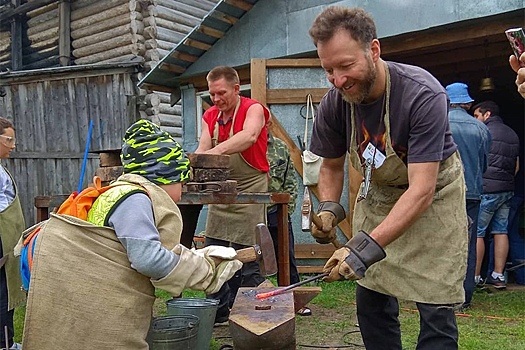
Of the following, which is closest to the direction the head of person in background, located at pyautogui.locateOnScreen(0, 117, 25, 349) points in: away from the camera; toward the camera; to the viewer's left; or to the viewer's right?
to the viewer's right

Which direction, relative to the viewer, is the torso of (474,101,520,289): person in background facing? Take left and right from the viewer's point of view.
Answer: facing away from the viewer and to the left of the viewer

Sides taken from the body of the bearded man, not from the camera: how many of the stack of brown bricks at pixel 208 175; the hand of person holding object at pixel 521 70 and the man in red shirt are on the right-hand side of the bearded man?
2

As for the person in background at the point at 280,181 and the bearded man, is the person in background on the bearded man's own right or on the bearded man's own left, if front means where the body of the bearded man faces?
on the bearded man's own right

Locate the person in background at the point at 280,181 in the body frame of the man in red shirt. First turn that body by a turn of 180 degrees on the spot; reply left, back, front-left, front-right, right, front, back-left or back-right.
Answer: front

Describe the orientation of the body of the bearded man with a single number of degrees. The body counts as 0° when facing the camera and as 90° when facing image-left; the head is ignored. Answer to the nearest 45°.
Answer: approximately 45°

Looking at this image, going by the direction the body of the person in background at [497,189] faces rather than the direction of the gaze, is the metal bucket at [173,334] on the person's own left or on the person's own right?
on the person's own left

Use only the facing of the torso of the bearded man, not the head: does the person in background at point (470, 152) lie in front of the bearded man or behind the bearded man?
behind
